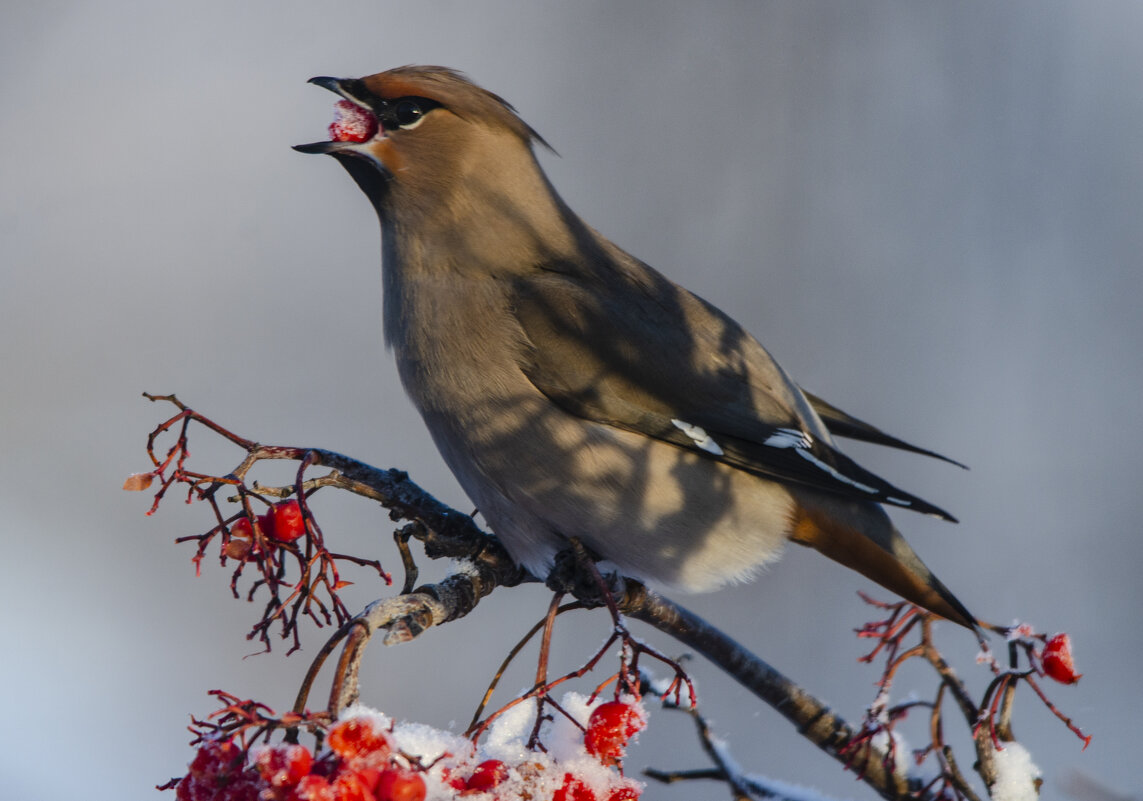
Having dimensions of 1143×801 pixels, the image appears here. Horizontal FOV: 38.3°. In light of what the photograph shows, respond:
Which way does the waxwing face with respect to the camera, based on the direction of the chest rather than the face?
to the viewer's left
